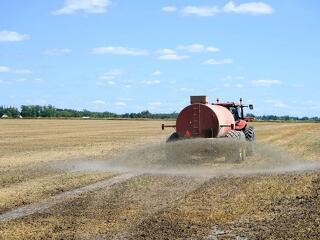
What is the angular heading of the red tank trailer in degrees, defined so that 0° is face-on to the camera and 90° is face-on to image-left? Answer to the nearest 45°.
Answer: approximately 225°
